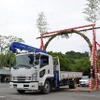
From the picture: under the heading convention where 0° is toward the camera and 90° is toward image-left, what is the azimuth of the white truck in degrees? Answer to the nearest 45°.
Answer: approximately 45°
